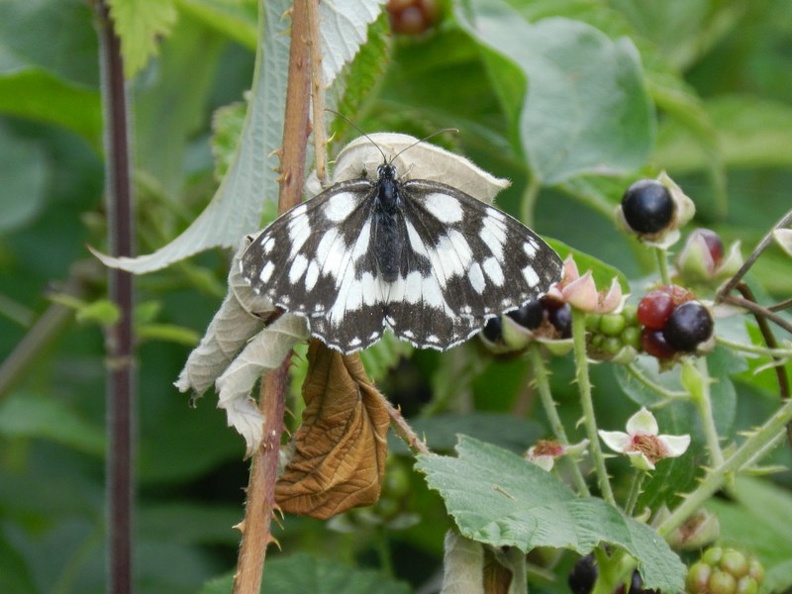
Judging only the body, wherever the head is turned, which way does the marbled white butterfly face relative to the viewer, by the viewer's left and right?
facing away from the viewer
